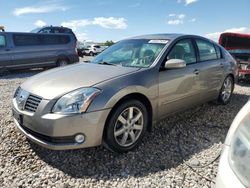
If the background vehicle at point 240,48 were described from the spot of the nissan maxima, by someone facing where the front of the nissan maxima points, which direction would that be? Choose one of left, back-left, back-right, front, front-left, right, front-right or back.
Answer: back

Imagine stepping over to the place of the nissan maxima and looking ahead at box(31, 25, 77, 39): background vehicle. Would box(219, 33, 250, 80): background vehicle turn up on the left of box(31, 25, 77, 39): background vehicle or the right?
right

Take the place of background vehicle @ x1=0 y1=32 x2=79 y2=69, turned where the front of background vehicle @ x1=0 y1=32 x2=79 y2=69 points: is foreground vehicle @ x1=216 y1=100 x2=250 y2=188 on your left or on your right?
on your left

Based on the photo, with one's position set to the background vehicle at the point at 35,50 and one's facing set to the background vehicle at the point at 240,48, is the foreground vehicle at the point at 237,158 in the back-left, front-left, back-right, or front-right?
front-right

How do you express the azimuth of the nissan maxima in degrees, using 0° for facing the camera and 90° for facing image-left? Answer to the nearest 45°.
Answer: approximately 45°

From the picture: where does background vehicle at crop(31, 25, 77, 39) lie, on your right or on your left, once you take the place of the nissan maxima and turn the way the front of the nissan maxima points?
on your right

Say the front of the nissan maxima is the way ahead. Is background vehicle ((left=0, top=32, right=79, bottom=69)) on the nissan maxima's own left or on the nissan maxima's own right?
on the nissan maxima's own right

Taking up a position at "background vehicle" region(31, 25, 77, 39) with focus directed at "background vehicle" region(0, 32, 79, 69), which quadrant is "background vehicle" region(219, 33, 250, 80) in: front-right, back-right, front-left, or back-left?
front-left

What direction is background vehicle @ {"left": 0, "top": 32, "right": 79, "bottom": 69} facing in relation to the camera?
to the viewer's left
